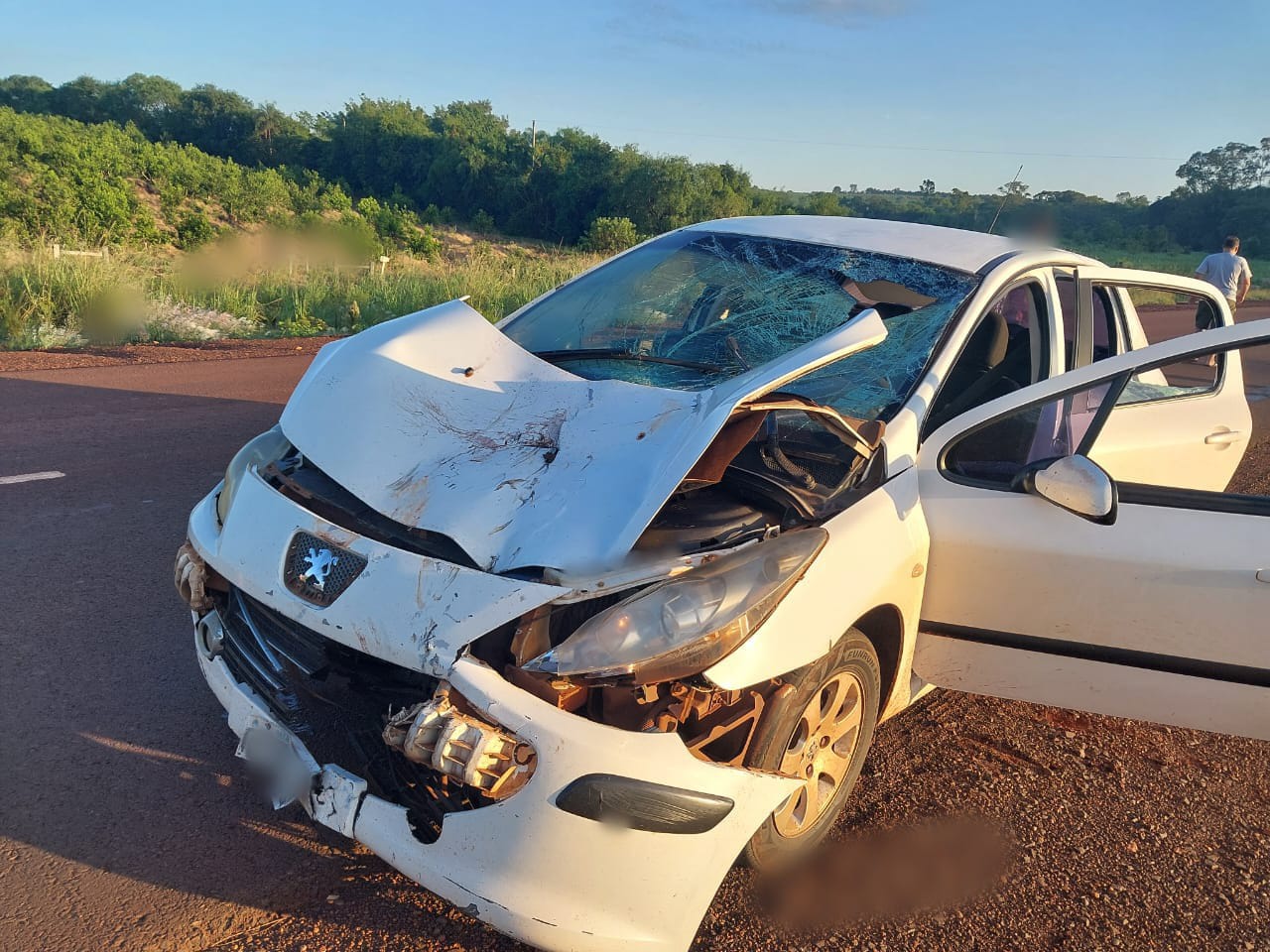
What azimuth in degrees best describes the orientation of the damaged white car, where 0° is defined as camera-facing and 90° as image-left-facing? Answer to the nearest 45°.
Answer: approximately 45°

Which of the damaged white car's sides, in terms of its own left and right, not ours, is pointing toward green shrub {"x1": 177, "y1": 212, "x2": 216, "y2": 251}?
right

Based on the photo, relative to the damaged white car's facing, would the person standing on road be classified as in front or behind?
behind

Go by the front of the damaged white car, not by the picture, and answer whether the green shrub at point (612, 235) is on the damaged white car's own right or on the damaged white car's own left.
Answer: on the damaged white car's own right
